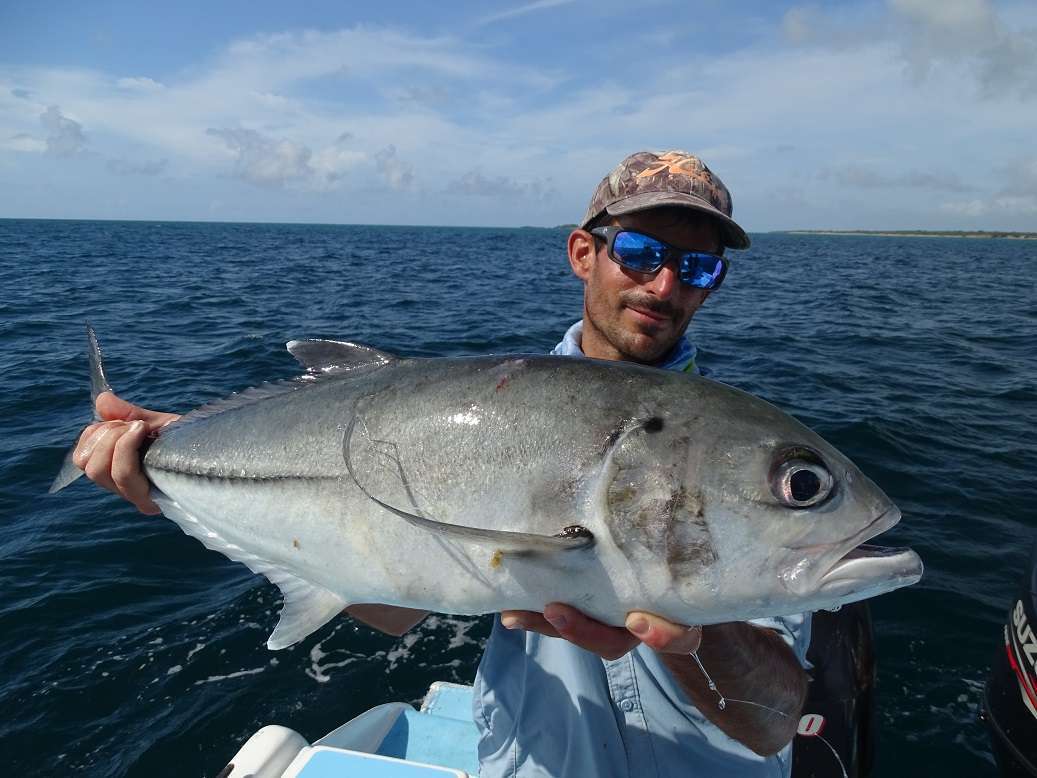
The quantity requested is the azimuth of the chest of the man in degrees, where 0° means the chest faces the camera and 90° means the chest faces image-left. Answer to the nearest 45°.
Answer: approximately 0°
